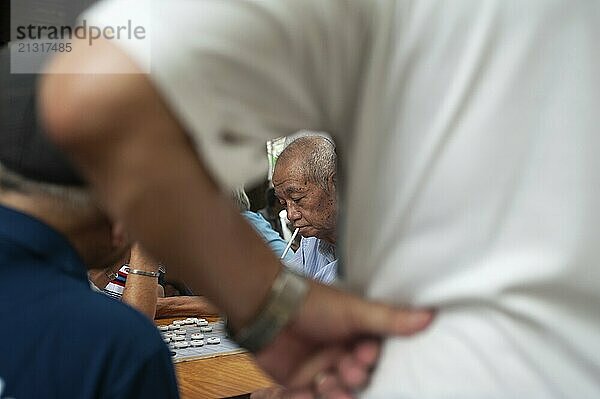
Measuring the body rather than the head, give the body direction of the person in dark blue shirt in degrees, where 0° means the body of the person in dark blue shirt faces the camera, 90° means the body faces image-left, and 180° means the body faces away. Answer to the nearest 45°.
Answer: approximately 225°

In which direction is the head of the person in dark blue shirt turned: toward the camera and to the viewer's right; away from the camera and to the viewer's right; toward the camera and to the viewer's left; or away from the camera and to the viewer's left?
away from the camera and to the viewer's right

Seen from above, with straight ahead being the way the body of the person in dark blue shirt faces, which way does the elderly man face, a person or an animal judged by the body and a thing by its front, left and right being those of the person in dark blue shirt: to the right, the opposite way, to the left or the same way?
the opposite way

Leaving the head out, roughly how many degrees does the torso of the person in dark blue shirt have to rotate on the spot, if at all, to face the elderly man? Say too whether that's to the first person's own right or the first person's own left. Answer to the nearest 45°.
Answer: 0° — they already face them
